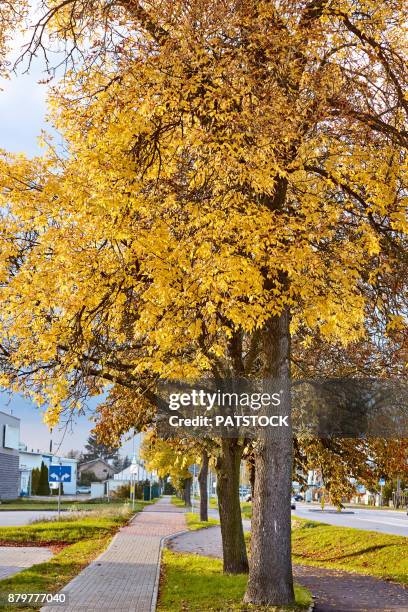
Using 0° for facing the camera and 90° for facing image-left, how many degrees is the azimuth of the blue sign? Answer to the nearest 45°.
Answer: approximately 0°
